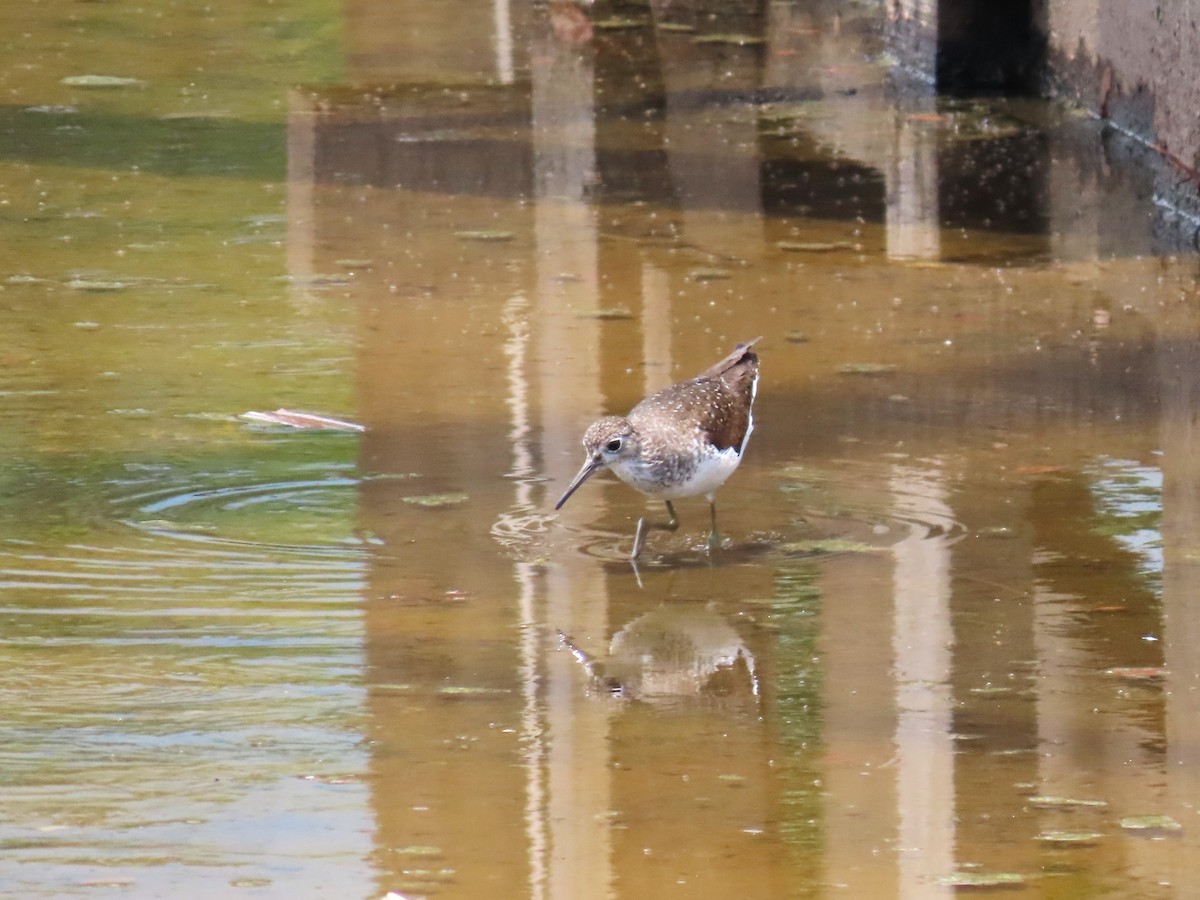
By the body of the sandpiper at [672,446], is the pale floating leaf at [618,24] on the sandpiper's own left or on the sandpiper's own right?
on the sandpiper's own right

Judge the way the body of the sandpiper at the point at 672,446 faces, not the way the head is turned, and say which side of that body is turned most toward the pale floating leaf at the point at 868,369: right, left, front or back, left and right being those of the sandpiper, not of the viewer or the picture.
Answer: back

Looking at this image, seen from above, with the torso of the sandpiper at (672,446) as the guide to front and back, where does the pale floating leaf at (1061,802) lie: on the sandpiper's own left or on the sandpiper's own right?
on the sandpiper's own left

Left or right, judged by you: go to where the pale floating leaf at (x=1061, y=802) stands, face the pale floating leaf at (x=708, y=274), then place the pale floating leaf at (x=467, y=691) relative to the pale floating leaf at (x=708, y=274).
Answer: left

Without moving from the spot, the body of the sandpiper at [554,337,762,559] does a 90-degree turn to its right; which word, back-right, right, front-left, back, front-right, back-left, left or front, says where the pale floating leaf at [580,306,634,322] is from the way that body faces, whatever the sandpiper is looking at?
front-right

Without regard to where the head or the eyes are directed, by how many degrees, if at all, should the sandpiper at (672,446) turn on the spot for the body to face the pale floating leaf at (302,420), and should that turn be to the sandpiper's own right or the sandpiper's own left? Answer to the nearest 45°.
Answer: approximately 90° to the sandpiper's own right

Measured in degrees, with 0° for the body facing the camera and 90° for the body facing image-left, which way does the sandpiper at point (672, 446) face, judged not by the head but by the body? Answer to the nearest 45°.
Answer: approximately 45°

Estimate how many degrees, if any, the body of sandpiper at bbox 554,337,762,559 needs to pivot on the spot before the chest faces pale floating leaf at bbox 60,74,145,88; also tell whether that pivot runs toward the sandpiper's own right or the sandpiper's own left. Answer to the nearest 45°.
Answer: approximately 90° to the sandpiper's own right

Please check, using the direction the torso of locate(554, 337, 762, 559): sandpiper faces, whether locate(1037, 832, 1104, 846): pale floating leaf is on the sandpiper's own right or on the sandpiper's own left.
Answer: on the sandpiper's own left

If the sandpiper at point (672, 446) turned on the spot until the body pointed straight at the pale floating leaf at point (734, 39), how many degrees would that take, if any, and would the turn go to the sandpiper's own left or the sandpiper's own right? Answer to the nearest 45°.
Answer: approximately 135° to the sandpiper's own right

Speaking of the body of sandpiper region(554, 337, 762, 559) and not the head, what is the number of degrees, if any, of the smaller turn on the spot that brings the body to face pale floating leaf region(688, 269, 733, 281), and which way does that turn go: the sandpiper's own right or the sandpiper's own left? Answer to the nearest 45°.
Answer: approximately 135° to the sandpiper's own right

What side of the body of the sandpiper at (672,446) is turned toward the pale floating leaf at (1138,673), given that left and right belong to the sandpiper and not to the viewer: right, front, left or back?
left

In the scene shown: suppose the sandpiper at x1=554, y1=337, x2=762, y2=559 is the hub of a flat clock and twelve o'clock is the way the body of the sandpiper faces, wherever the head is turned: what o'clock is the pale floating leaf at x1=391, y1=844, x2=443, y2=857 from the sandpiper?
The pale floating leaf is roughly at 11 o'clock from the sandpiper.
